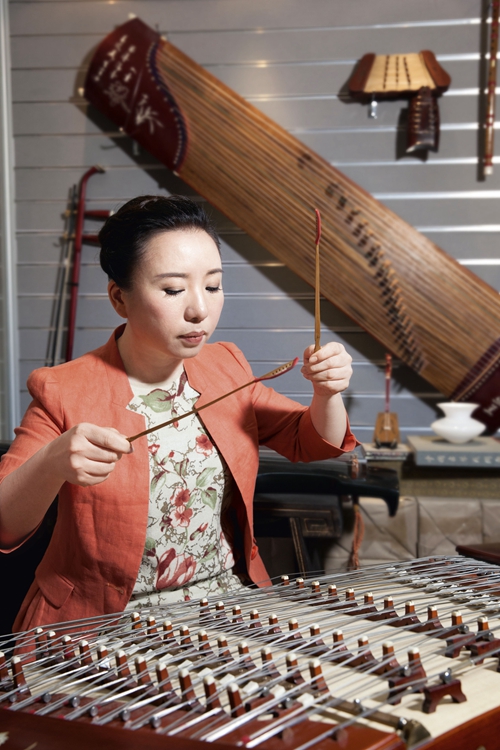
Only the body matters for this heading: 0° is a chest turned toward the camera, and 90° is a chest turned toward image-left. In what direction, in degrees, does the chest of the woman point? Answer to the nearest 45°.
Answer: approximately 315°

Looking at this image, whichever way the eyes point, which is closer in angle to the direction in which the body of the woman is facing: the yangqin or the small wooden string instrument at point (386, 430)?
the yangqin

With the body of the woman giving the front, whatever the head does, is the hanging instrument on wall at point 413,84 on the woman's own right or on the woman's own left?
on the woman's own left

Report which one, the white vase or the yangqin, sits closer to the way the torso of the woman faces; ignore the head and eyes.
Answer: the yangqin

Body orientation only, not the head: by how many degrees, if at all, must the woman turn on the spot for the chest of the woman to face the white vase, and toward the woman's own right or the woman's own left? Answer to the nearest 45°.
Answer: approximately 90° to the woman's own left
